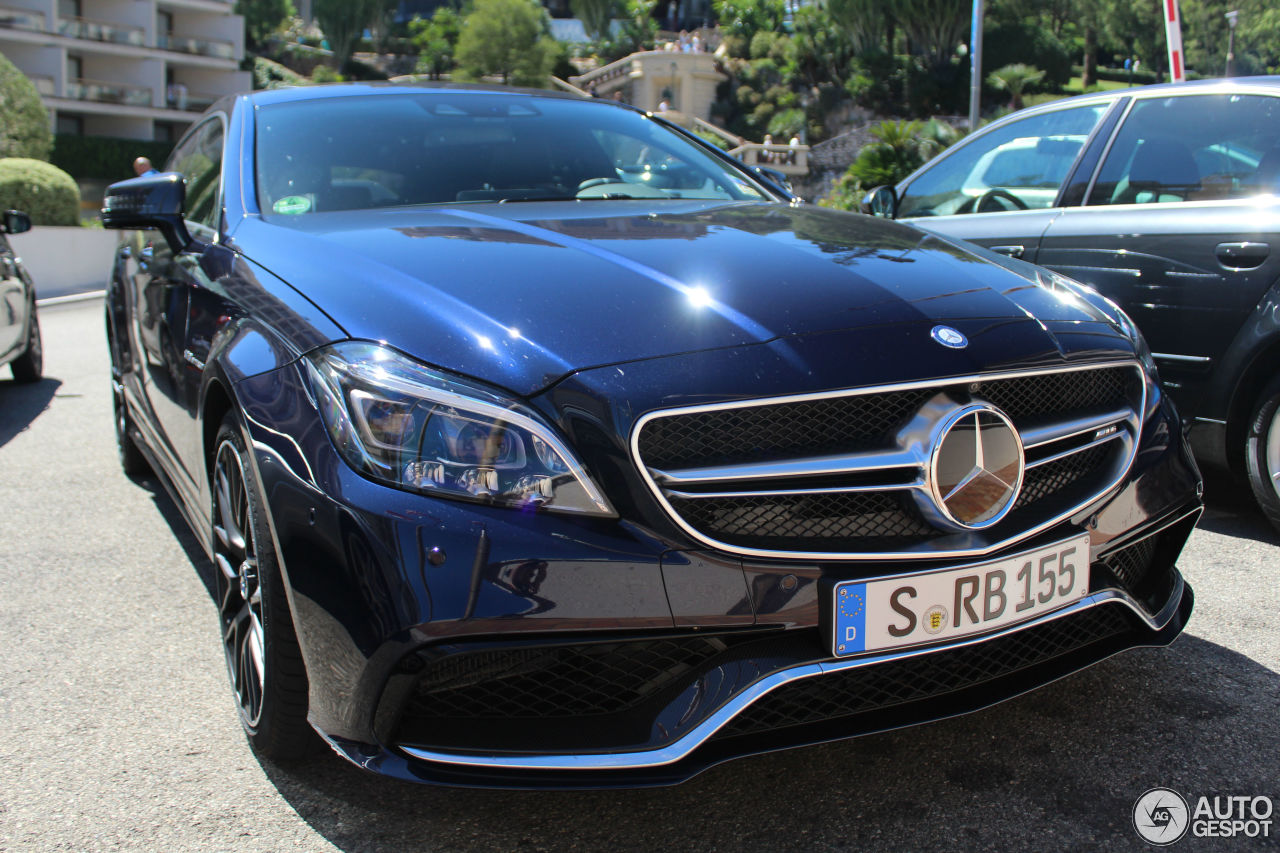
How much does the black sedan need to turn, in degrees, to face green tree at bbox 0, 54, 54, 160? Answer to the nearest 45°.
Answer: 0° — it already faces it

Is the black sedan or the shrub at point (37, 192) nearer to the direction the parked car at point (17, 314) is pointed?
the black sedan

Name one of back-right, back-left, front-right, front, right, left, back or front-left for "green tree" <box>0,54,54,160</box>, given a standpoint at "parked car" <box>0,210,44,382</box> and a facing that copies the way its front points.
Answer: back

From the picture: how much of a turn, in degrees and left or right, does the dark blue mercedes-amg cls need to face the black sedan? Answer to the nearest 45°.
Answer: approximately 90° to its left

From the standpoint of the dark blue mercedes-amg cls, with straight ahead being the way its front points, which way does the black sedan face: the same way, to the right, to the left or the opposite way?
the opposite way

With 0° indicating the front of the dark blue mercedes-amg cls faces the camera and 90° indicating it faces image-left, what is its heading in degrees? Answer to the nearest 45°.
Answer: approximately 315°

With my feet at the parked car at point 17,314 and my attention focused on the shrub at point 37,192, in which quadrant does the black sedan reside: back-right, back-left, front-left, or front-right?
back-right

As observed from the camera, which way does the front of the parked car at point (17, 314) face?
facing the viewer

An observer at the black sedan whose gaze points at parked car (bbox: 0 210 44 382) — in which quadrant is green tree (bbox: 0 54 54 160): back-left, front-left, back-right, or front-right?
front-right

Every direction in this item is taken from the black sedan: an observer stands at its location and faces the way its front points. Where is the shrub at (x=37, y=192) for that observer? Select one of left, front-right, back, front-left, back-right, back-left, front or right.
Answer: front

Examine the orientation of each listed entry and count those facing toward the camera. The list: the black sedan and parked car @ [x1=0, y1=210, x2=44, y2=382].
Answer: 1

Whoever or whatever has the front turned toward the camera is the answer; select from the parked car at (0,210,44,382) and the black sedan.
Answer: the parked car
